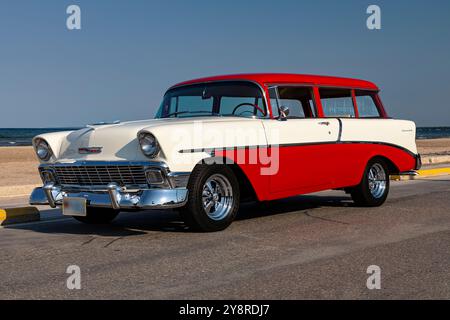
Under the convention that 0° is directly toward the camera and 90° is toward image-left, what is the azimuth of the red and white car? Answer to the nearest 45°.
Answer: approximately 45°
